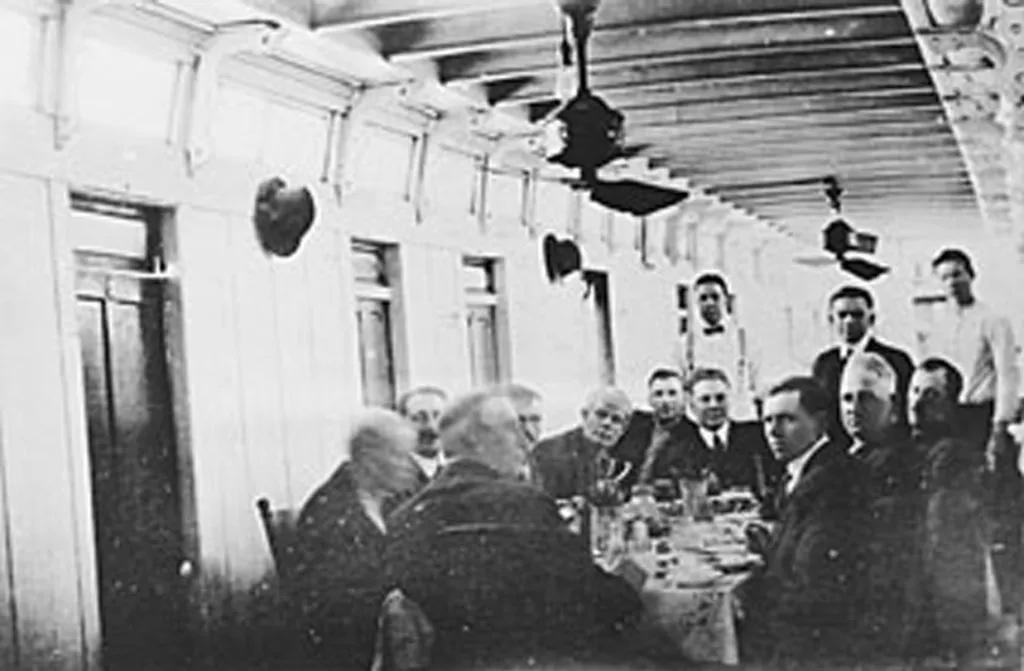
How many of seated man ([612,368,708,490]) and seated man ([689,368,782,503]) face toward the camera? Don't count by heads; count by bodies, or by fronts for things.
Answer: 2

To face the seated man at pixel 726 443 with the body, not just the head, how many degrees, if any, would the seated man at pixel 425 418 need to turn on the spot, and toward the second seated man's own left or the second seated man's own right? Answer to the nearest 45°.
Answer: approximately 45° to the second seated man's own left

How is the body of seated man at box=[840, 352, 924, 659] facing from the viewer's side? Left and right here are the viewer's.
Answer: facing the viewer and to the left of the viewer

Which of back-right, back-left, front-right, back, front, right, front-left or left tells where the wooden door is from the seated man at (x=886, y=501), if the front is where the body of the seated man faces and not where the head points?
front-right

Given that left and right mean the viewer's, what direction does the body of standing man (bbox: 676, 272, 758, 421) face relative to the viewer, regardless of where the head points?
facing the viewer

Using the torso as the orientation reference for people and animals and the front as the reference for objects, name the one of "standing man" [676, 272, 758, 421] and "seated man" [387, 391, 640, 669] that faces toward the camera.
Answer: the standing man

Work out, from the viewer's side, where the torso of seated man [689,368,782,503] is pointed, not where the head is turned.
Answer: toward the camera

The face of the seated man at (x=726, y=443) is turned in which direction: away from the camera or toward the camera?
toward the camera

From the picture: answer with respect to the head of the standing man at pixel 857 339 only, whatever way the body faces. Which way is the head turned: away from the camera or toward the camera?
toward the camera
